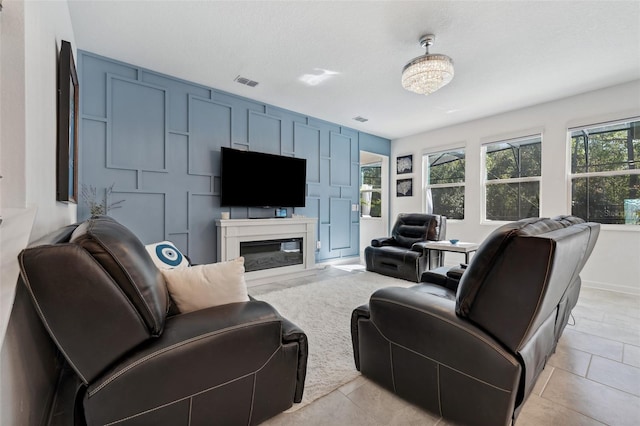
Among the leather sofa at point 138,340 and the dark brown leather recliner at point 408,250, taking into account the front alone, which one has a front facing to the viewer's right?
the leather sofa

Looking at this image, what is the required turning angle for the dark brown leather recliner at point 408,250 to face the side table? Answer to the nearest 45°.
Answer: approximately 90° to its left

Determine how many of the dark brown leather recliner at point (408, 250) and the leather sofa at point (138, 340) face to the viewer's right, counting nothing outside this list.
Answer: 1

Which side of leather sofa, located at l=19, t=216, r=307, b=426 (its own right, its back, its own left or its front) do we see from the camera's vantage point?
right

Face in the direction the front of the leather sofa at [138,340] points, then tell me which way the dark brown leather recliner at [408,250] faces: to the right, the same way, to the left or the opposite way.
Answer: the opposite way

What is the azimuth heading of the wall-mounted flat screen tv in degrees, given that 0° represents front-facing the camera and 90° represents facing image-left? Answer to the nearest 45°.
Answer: approximately 315°

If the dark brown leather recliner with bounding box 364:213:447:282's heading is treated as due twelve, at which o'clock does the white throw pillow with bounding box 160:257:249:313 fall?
The white throw pillow is roughly at 11 o'clock from the dark brown leather recliner.

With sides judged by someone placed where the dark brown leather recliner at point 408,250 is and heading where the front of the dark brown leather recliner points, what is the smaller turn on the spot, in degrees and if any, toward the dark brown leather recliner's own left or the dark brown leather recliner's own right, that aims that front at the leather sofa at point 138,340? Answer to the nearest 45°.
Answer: approximately 45° to the dark brown leather recliner's own left
